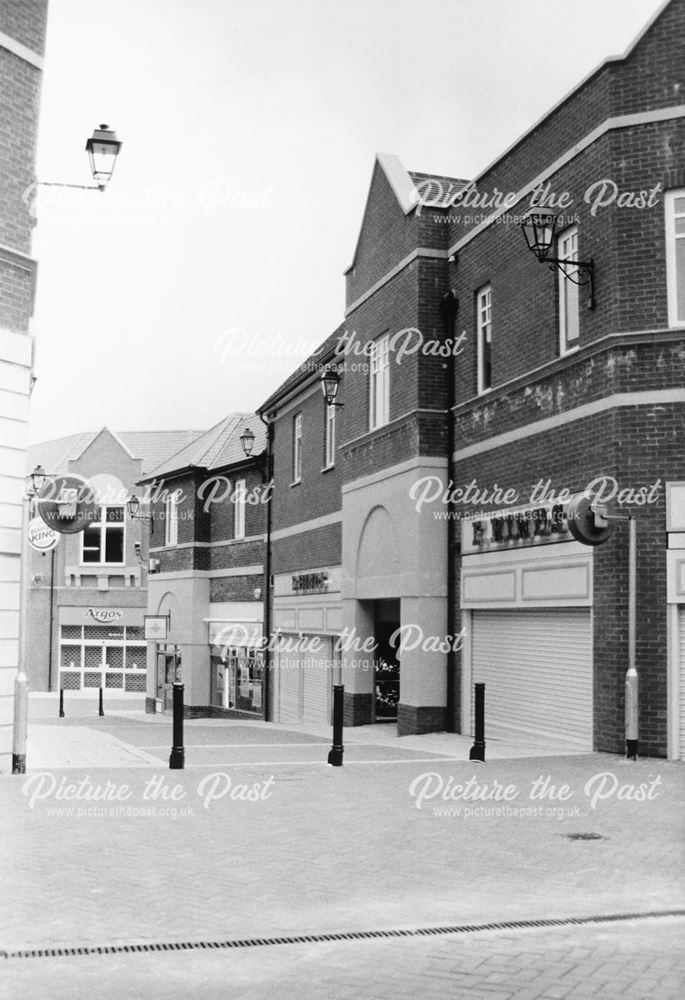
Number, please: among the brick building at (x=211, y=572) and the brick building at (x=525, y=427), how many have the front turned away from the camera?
0

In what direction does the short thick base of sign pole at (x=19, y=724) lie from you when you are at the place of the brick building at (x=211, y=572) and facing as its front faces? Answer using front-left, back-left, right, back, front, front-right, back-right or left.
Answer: front-left

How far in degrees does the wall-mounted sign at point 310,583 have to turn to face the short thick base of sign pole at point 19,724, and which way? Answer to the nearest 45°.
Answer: approximately 45° to its left

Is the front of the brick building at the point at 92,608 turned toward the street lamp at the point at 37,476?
yes

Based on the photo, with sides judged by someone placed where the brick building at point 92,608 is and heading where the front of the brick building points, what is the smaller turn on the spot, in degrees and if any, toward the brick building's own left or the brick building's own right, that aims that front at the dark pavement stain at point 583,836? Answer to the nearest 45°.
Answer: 0° — it already faces it

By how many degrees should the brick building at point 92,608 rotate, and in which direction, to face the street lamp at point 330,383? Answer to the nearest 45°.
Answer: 0° — it already faces it

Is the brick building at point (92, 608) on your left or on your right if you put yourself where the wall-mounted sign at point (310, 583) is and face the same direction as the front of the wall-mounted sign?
on your right

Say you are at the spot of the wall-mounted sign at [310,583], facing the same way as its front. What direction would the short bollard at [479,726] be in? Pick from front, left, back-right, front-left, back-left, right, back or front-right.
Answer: front-left

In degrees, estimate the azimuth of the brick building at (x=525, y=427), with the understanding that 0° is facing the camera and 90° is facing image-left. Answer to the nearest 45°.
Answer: approximately 45°

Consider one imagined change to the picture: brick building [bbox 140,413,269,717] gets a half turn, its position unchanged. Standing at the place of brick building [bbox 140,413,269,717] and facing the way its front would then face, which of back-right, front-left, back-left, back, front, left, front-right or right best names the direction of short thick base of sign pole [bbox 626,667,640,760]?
back-right
